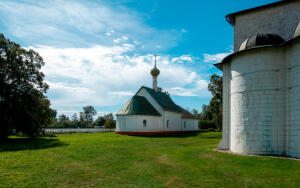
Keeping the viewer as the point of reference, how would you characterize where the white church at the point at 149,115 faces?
facing away from the viewer and to the right of the viewer

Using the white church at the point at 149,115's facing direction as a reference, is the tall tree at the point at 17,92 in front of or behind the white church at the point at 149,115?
behind

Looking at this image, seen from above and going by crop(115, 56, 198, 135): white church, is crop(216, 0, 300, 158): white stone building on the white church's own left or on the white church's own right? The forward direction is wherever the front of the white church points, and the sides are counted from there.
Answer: on the white church's own right
